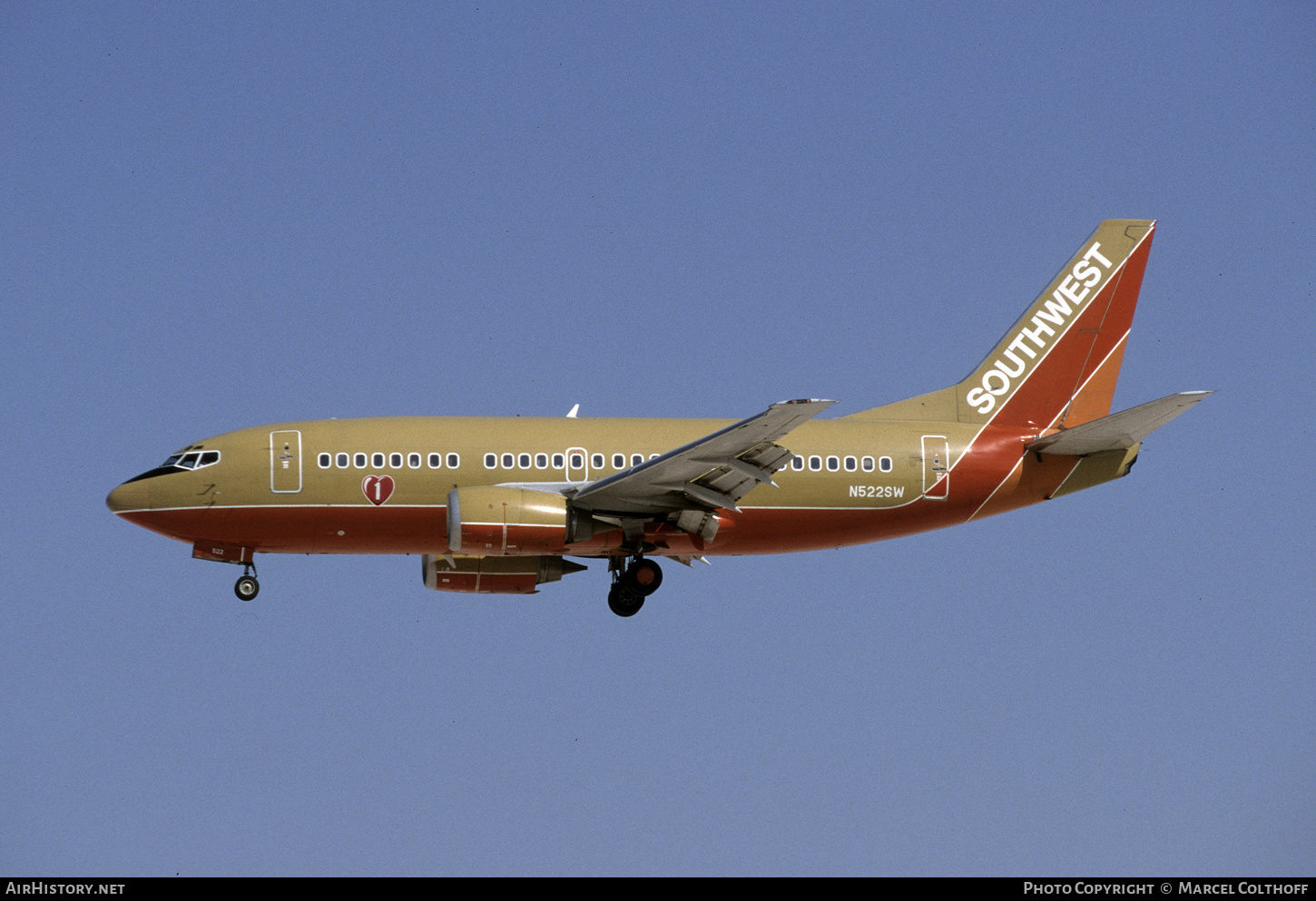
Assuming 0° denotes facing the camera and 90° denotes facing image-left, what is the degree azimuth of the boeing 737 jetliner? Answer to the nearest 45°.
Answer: approximately 90°
